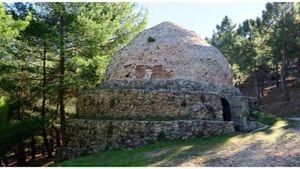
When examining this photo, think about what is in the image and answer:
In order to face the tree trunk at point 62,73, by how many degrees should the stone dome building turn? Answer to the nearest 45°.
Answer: approximately 135° to its right

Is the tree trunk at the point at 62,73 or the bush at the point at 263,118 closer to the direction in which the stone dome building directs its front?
the bush
